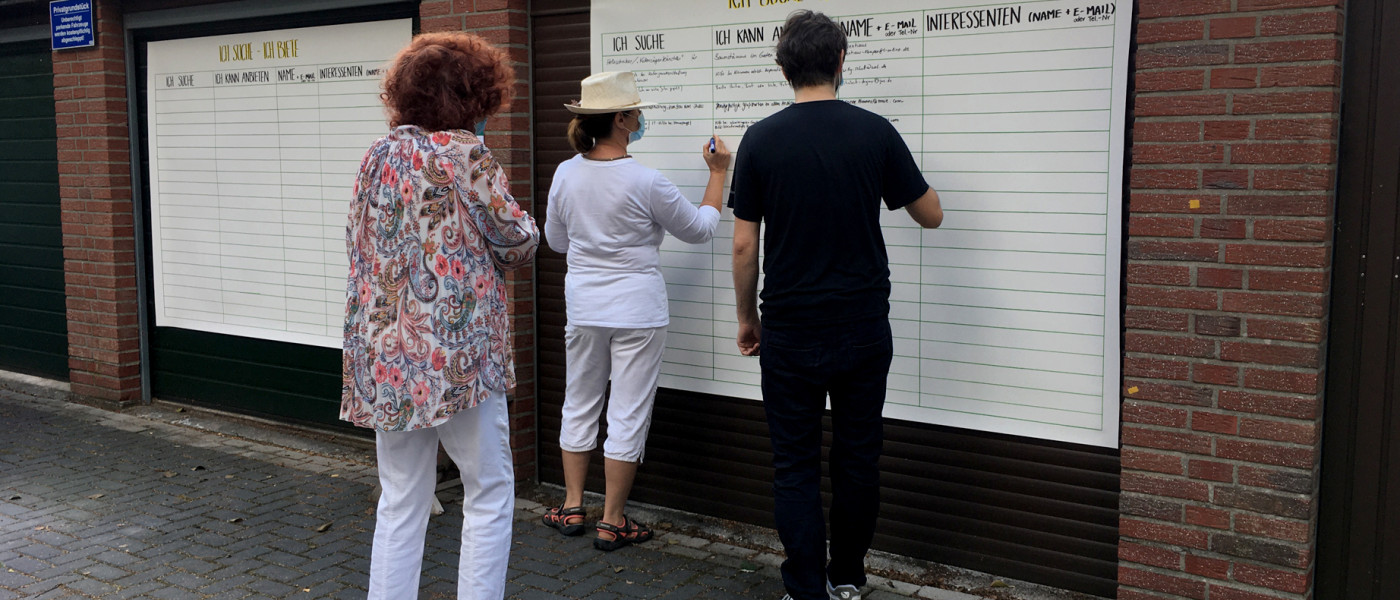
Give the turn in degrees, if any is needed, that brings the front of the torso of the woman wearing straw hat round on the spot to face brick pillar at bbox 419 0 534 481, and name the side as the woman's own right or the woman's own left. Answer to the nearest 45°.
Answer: approximately 90° to the woman's own left

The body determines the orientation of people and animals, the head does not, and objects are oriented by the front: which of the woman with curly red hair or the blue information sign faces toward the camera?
the blue information sign

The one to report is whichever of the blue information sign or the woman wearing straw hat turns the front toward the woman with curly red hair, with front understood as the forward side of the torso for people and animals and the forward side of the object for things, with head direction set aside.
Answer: the blue information sign

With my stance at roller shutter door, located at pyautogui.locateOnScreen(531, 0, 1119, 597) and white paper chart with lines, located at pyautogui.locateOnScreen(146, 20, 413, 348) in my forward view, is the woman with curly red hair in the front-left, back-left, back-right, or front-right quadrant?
front-left

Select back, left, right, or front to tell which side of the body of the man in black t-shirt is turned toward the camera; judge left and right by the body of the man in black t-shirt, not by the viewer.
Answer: back

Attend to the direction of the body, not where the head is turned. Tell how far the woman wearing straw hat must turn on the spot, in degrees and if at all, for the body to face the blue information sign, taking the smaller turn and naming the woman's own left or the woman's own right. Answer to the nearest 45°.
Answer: approximately 90° to the woman's own left

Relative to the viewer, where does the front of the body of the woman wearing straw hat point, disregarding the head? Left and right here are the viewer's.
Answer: facing away from the viewer and to the right of the viewer

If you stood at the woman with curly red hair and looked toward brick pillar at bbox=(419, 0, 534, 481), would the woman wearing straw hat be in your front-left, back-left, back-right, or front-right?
front-right

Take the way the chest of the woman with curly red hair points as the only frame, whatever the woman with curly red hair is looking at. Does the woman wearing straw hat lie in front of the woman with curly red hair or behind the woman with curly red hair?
in front

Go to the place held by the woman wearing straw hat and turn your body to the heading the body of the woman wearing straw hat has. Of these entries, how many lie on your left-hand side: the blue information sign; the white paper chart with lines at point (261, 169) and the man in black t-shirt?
2

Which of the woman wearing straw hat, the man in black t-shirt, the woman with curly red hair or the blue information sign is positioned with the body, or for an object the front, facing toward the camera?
the blue information sign

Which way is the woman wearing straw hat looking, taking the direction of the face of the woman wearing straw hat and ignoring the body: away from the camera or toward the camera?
away from the camera

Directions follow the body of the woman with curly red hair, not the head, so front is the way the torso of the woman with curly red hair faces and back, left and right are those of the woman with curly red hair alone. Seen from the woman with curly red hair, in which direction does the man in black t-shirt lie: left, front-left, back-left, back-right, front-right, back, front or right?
front-right

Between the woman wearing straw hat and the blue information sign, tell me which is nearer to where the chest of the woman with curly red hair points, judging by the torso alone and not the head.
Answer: the woman wearing straw hat

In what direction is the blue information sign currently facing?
toward the camera

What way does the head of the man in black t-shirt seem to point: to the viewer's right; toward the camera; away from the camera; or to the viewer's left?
away from the camera

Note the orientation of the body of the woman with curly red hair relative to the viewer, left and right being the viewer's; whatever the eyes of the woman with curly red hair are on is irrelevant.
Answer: facing away from the viewer and to the right of the viewer
